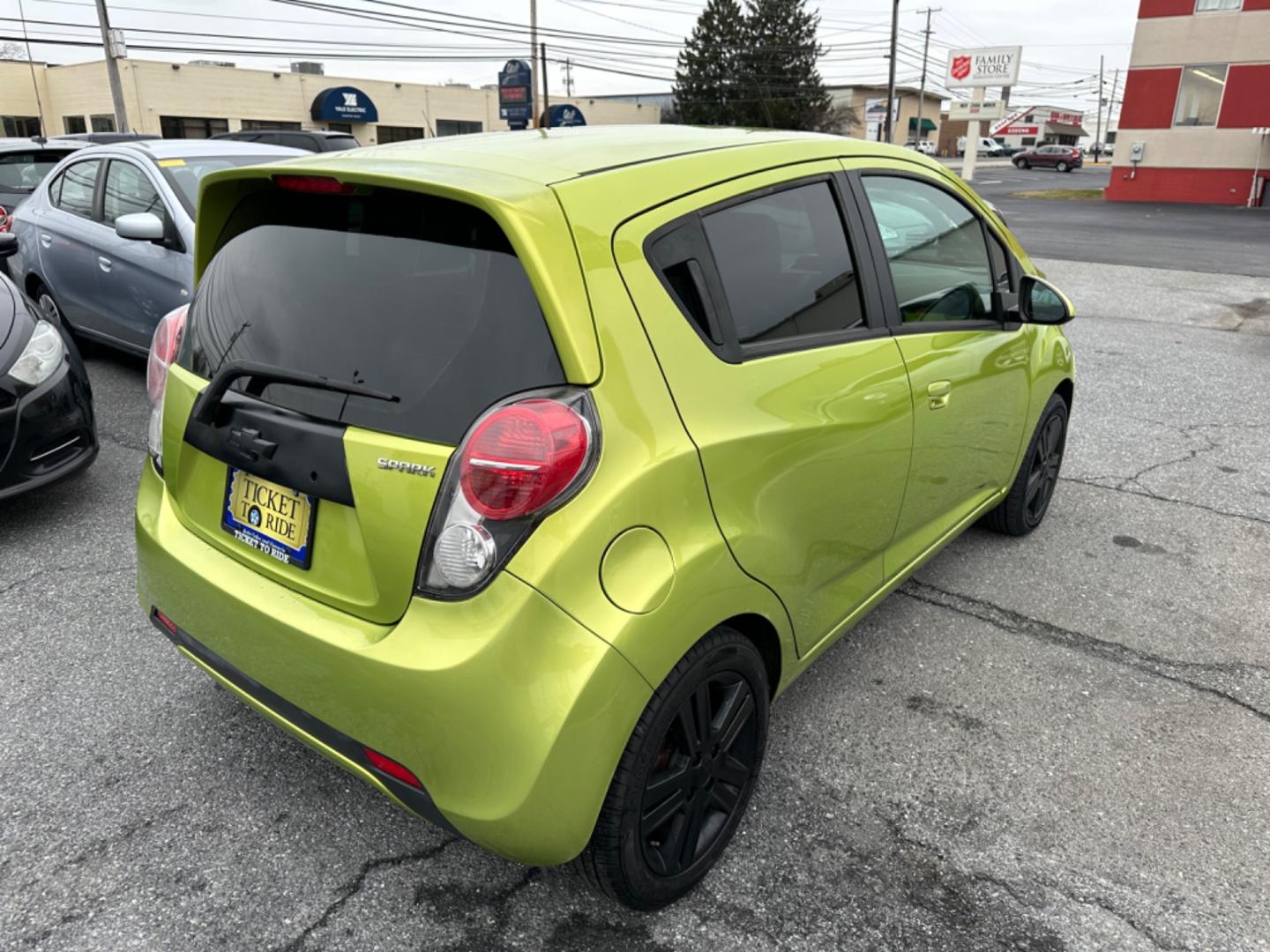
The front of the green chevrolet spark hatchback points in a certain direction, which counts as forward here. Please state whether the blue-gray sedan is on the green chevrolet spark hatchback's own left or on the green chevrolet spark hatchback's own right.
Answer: on the green chevrolet spark hatchback's own left

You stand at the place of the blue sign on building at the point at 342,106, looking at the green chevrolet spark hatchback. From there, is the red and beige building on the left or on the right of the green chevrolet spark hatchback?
left

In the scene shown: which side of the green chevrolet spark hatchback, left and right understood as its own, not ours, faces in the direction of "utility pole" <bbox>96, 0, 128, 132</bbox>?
left

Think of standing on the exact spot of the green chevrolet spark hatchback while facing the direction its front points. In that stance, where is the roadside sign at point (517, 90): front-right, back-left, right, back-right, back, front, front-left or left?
front-left

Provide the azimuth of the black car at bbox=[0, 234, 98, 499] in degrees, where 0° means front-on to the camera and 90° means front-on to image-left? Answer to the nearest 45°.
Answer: approximately 315°

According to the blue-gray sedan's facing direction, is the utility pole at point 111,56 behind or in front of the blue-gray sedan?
behind

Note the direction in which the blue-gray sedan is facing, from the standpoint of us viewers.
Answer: facing the viewer and to the right of the viewer

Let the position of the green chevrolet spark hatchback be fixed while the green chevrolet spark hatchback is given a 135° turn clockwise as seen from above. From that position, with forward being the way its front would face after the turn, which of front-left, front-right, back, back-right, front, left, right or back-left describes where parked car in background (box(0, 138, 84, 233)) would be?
back-right

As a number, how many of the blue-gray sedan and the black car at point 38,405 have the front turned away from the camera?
0

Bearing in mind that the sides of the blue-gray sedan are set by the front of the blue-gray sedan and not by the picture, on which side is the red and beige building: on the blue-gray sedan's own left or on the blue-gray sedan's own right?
on the blue-gray sedan's own left

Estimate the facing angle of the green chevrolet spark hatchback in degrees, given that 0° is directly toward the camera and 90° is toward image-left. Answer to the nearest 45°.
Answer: approximately 225°

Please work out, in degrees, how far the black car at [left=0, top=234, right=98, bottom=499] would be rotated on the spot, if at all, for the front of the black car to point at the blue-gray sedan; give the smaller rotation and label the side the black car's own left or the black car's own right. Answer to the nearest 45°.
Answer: approximately 135° to the black car's own left
